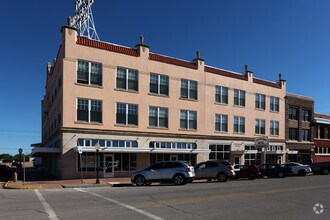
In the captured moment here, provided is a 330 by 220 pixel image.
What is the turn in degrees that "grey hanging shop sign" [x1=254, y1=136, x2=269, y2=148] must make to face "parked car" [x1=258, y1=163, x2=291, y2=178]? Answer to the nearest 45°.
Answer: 0° — it already faces it

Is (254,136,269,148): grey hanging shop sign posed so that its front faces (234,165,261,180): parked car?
yes

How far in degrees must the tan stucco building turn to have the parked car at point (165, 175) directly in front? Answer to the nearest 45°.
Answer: approximately 45° to its right

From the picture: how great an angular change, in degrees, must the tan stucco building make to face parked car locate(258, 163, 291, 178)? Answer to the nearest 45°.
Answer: approximately 45° to its left

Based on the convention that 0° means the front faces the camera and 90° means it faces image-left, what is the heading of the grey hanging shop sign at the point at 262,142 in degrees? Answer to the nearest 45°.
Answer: approximately 0°

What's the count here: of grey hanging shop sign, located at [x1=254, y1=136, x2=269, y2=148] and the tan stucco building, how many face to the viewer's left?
0

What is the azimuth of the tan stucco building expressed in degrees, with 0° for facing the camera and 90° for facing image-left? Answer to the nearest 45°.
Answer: approximately 315°
